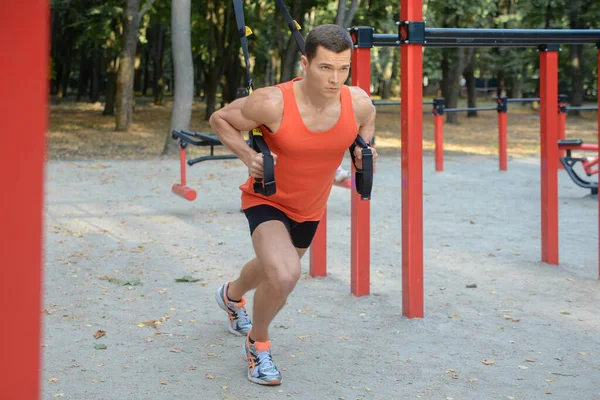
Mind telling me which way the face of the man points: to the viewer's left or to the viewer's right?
to the viewer's right

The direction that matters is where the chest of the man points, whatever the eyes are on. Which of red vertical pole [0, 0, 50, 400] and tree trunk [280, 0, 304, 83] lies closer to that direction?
the red vertical pole

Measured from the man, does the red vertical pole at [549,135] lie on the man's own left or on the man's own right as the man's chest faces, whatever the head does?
on the man's own left

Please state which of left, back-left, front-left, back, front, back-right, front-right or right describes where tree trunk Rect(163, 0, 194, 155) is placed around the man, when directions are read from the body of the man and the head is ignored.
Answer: back-left

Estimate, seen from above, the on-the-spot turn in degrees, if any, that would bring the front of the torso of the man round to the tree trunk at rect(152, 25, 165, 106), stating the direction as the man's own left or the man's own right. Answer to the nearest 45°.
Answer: approximately 135° to the man's own left

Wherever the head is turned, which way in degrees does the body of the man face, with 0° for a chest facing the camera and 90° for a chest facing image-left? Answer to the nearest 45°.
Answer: approximately 315°
